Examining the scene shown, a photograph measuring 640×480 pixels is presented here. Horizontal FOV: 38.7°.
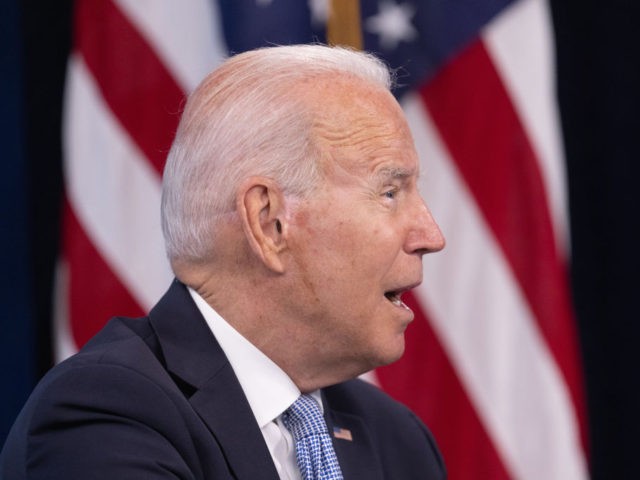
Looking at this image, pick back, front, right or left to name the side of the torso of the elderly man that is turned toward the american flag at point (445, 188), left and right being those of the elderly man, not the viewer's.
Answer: left

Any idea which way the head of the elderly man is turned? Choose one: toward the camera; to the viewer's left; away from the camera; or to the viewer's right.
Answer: to the viewer's right
